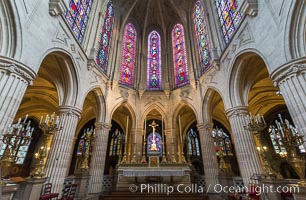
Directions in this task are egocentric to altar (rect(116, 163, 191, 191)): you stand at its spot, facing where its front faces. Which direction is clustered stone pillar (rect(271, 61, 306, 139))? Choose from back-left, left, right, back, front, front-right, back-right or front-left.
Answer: front-left

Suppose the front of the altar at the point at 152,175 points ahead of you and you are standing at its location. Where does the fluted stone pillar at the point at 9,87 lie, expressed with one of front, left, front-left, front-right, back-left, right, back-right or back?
front-right

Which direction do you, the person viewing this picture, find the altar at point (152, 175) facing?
facing the viewer

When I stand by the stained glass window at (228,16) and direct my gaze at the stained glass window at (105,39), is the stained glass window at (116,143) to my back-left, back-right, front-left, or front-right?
front-right

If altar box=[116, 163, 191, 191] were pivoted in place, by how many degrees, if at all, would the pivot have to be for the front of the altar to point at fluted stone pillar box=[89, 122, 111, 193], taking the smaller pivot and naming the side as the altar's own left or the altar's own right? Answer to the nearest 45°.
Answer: approximately 90° to the altar's own right

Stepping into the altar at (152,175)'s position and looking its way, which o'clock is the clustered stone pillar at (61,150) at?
The clustered stone pillar is roughly at 2 o'clock from the altar.

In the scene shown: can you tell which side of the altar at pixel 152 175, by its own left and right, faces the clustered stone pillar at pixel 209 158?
left

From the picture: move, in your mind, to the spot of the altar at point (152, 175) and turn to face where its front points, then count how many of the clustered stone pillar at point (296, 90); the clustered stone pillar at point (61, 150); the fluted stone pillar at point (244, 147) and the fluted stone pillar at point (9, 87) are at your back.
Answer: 0

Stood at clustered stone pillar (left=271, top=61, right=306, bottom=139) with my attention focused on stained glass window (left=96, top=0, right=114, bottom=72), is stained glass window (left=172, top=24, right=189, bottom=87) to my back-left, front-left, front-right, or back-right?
front-right

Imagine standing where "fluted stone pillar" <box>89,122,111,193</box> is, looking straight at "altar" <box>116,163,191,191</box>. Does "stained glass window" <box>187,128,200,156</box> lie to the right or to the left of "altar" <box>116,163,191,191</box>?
left

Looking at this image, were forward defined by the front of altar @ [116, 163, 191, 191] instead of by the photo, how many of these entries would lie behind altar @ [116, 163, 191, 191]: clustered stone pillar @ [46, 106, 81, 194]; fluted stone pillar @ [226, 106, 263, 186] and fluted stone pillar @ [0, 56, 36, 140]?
0

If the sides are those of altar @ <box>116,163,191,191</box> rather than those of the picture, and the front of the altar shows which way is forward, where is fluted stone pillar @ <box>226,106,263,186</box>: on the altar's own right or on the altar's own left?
on the altar's own left

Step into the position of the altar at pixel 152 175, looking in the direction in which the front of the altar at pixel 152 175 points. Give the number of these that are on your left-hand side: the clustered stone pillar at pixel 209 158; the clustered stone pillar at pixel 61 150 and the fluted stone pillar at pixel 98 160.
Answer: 1
